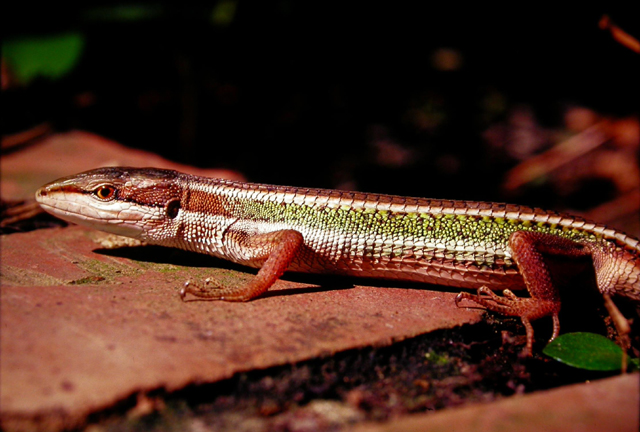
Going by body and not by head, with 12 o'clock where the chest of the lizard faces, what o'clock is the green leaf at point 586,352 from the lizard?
The green leaf is roughly at 7 o'clock from the lizard.

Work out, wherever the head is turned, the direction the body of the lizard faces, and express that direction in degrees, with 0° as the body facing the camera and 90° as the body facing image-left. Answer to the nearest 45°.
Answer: approximately 90°
